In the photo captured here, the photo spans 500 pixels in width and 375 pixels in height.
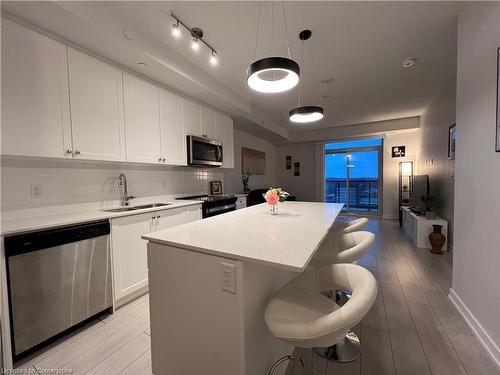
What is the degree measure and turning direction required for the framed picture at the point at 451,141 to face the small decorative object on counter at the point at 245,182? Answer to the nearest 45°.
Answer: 0° — it already faces it

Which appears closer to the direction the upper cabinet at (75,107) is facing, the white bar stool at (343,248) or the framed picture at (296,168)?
the white bar stool

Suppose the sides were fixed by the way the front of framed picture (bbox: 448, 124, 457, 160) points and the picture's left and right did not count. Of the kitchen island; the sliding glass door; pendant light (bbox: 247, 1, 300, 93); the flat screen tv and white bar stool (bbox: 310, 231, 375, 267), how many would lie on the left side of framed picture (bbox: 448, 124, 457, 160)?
3

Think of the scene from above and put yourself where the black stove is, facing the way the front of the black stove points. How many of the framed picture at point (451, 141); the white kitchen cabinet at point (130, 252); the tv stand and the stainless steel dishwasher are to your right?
2

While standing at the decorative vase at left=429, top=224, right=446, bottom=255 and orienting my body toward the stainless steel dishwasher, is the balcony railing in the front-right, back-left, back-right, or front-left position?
back-right

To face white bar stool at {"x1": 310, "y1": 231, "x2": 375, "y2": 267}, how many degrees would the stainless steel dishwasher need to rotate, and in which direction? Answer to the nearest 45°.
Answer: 0° — it already faces it

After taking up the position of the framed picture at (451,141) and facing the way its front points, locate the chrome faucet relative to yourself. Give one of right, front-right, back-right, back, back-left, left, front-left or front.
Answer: front-left

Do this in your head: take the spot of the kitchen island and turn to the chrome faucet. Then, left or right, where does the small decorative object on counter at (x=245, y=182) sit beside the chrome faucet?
right

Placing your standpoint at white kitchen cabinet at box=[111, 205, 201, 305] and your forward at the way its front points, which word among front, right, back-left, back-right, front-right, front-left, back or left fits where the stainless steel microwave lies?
left

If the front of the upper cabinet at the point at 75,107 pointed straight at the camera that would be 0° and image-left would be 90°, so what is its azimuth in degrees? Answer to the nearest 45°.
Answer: approximately 315°

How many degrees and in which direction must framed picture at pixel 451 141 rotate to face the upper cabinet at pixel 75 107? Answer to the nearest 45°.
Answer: approximately 45° to its left

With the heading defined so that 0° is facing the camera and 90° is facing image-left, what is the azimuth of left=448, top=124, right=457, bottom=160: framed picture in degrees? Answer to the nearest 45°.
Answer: approximately 90°

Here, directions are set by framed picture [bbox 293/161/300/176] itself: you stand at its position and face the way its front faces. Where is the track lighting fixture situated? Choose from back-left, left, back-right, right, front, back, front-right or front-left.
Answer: front

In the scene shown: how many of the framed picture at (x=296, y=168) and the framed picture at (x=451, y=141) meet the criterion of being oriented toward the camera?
1

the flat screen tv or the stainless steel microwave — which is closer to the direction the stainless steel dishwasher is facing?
the flat screen tv

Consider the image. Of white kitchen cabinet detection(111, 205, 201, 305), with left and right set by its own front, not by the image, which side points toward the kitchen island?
front

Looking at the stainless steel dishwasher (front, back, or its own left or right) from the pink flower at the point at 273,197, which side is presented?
front
